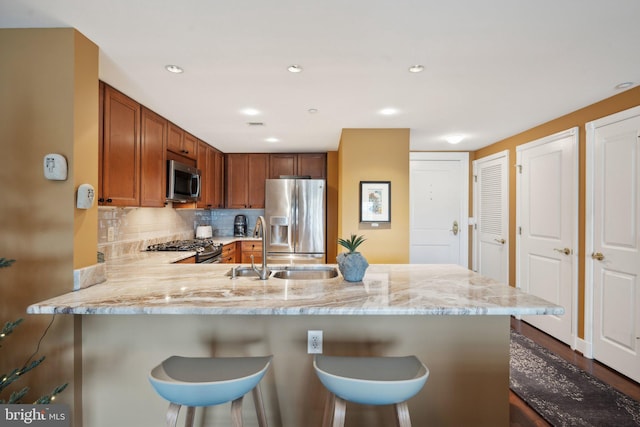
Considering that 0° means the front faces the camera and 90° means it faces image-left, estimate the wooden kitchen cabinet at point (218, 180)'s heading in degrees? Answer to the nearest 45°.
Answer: approximately 270°

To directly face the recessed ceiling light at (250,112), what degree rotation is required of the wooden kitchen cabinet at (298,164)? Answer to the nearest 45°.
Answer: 0° — it already faces it

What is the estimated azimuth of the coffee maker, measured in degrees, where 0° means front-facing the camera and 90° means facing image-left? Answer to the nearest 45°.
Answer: approximately 0°

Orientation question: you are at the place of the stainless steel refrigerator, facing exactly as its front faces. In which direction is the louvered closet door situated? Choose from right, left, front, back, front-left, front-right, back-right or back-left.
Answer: left

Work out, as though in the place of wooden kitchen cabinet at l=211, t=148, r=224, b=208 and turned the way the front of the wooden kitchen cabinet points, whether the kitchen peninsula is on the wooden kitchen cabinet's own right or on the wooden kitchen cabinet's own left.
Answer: on the wooden kitchen cabinet's own right

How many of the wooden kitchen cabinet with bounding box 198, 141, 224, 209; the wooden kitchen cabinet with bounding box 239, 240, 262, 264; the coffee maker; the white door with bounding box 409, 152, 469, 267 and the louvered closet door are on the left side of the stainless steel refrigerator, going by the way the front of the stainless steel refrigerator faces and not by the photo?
2

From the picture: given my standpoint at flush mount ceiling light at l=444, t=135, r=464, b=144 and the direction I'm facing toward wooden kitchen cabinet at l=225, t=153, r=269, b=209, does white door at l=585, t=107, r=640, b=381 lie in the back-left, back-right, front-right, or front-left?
back-left

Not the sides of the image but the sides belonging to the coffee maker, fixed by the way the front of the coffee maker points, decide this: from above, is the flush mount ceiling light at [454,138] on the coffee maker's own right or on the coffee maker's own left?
on the coffee maker's own left

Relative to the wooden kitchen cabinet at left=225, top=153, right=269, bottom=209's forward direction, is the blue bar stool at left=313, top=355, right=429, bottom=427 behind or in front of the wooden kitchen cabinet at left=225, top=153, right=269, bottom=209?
in front

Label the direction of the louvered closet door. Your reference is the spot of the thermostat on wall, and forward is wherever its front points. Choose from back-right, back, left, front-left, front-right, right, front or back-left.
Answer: left

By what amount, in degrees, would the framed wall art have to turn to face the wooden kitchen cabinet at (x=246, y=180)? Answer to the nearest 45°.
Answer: approximately 135° to its right

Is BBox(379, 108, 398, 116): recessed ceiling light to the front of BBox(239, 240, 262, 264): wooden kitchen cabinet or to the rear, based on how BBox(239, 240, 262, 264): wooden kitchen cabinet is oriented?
to the front
